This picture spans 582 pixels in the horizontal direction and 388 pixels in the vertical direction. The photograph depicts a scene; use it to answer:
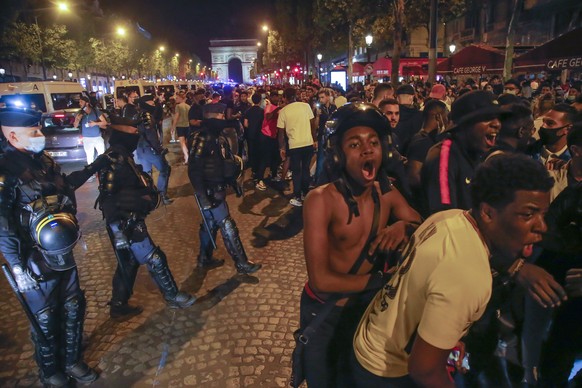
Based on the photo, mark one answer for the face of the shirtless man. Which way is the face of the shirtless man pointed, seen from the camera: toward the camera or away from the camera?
toward the camera

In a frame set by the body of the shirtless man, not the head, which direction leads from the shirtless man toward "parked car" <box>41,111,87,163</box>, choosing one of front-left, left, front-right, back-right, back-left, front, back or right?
back

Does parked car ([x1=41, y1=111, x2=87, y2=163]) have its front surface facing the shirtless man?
no

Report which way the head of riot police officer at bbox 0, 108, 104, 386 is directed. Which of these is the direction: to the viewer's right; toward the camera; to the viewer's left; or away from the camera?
to the viewer's right

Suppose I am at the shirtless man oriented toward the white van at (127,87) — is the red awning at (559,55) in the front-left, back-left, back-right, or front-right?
front-right

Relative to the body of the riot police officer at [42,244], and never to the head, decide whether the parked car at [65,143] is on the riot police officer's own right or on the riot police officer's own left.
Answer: on the riot police officer's own left

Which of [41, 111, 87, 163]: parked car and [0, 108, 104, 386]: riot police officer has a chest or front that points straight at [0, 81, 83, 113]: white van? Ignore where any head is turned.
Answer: the parked car

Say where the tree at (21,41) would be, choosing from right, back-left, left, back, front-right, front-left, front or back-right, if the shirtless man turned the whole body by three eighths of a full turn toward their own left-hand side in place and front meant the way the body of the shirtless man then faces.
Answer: front-left

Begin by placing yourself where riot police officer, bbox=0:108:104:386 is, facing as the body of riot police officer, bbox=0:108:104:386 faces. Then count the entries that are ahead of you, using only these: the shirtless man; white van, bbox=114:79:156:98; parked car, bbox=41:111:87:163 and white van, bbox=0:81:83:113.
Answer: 1

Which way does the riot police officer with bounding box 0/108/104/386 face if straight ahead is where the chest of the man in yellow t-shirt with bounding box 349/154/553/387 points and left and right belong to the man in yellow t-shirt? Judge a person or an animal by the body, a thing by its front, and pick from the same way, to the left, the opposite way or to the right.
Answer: the same way
